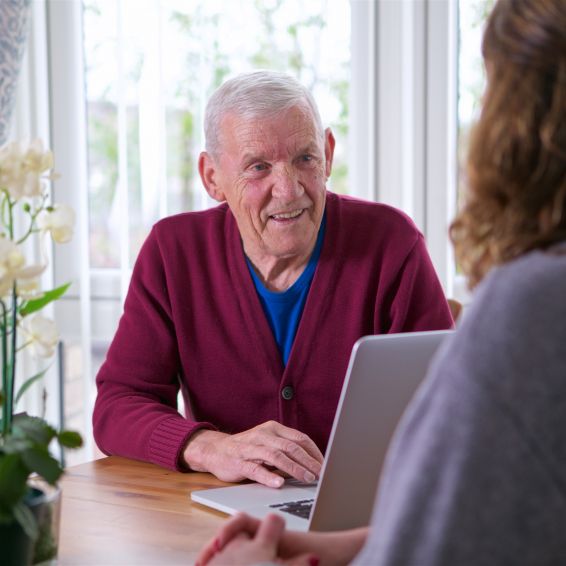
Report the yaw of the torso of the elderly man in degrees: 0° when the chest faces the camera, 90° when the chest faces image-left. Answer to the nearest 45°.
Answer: approximately 0°

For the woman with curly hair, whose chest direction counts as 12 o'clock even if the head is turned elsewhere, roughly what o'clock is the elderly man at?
The elderly man is roughly at 1 o'clock from the woman with curly hair.

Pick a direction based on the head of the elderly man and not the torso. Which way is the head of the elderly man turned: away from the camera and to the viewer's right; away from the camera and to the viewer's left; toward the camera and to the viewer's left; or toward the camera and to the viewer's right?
toward the camera and to the viewer's right

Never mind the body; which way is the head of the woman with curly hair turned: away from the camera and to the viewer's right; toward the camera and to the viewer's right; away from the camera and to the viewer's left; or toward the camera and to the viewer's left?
away from the camera and to the viewer's left

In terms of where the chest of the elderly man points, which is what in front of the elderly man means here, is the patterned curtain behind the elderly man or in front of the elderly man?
behind

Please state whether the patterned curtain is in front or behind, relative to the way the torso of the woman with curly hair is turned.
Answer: in front

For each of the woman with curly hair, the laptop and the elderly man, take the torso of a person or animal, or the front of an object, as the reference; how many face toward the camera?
1

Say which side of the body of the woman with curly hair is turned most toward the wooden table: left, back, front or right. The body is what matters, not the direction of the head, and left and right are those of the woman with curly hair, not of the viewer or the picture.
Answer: front

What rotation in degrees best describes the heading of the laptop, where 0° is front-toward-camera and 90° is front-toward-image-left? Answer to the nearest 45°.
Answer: approximately 135°
